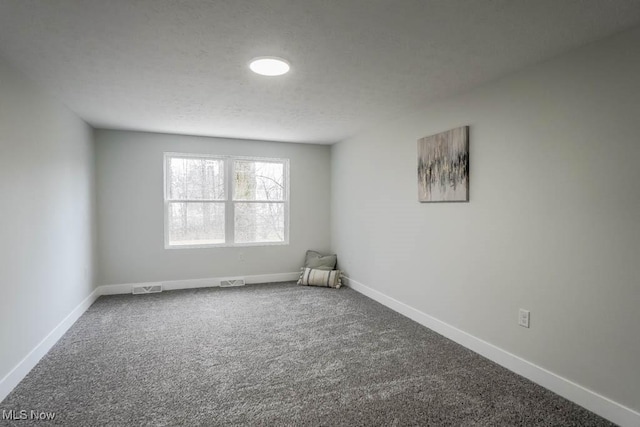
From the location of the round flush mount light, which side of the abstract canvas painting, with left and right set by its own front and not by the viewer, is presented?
front

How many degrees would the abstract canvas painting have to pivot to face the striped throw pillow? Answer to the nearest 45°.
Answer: approximately 90° to its right

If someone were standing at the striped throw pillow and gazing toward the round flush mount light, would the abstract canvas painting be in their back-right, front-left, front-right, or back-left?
front-left

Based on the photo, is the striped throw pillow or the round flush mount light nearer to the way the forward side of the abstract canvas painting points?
the round flush mount light

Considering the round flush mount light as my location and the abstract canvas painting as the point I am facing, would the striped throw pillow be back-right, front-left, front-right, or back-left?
front-left
